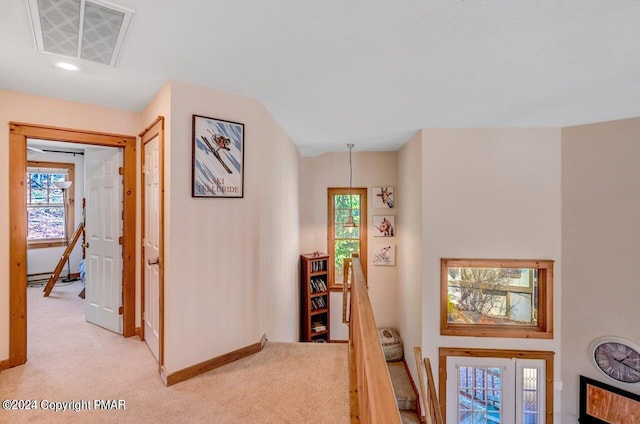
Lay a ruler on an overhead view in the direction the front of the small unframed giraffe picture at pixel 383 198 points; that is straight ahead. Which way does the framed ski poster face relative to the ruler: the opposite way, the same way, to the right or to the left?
to the left

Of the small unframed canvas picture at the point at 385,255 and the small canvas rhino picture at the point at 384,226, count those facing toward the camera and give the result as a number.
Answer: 2

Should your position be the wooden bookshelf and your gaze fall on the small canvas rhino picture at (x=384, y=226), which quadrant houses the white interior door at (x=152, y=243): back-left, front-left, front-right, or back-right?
back-right

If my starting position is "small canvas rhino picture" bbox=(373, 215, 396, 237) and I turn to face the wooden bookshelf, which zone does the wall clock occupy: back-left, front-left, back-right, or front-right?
back-left

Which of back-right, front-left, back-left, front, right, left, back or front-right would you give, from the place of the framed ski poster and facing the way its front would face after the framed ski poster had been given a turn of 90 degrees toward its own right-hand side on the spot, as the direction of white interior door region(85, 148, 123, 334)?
right

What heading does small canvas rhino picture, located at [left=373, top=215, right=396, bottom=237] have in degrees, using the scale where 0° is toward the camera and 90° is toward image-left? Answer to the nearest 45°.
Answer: approximately 0°

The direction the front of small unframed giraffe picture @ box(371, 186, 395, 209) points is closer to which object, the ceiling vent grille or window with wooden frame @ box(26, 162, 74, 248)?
the ceiling vent grille

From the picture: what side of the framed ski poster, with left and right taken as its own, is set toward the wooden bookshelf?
left
